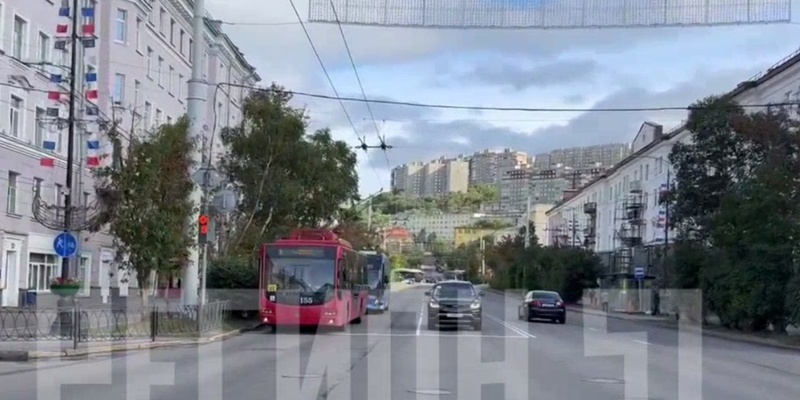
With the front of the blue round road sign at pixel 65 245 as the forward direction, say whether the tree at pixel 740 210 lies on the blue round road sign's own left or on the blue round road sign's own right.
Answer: on the blue round road sign's own left

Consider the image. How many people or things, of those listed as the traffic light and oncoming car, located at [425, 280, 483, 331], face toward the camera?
2

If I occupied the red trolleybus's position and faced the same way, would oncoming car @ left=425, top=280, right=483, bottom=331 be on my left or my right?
on my left

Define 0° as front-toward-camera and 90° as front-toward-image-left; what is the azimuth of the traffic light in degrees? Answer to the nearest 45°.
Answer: approximately 0°

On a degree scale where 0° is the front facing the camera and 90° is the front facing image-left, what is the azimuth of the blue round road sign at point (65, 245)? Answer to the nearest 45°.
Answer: approximately 0°

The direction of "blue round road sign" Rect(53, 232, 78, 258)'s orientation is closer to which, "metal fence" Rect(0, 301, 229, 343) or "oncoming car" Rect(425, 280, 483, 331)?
the metal fence

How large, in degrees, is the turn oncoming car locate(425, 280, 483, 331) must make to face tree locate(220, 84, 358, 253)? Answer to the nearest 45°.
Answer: approximately 135° to its right

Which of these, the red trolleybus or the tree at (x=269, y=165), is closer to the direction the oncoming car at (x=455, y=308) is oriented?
the red trolleybus

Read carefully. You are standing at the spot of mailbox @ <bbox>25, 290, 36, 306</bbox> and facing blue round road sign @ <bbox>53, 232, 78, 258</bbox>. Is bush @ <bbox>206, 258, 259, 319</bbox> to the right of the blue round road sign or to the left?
left
